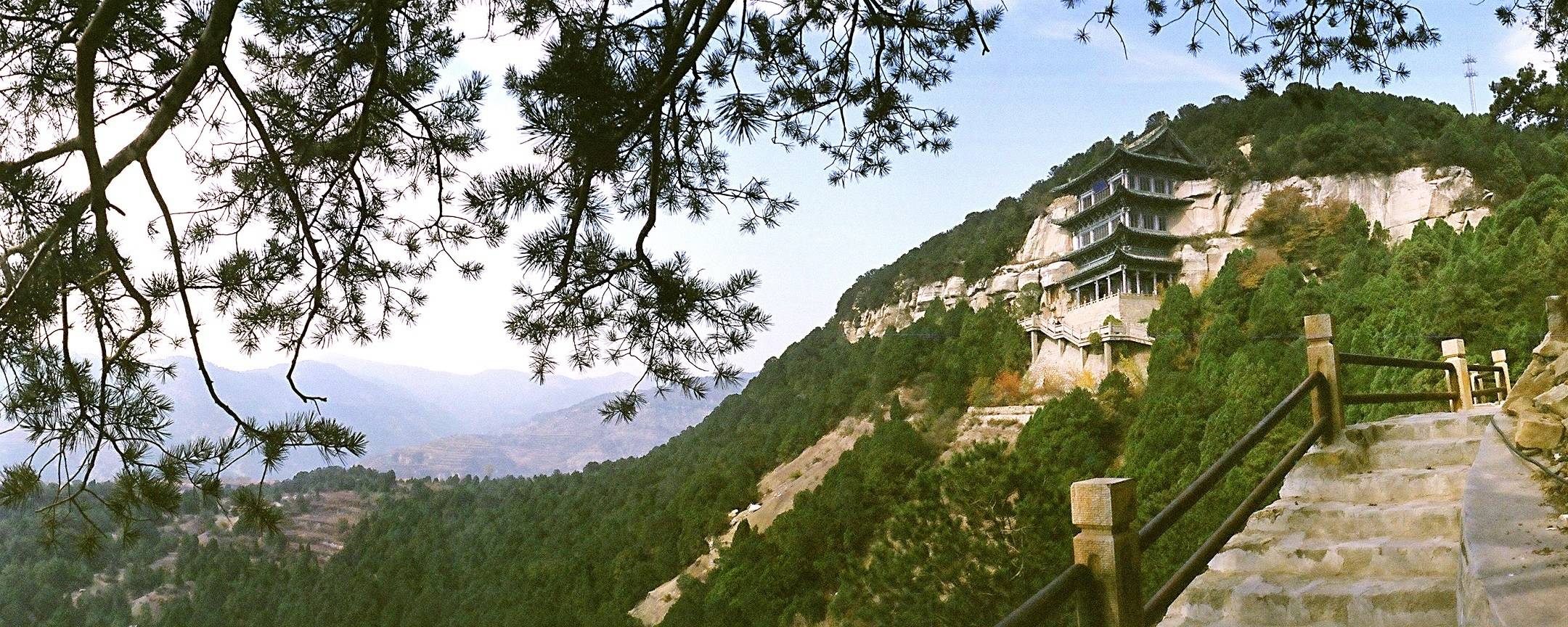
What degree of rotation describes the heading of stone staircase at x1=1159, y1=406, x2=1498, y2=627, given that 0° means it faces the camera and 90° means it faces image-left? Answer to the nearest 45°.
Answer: approximately 0°

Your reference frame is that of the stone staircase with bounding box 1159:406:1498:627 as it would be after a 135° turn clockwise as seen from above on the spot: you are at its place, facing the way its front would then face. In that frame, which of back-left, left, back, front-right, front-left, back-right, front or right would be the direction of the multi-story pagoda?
front-right
